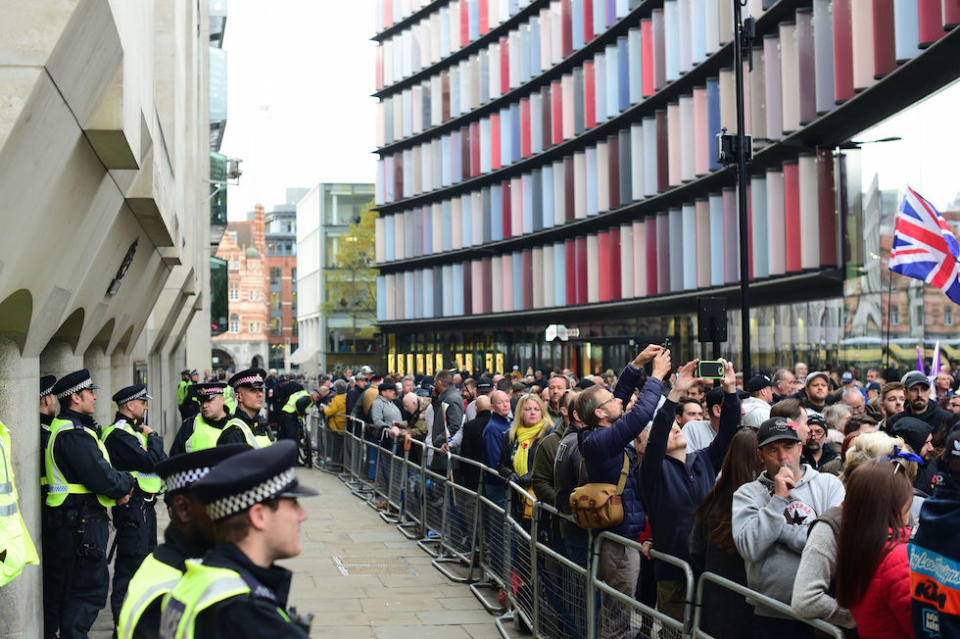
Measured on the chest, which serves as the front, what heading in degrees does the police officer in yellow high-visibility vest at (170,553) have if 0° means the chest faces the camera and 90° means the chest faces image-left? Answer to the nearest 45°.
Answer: approximately 270°

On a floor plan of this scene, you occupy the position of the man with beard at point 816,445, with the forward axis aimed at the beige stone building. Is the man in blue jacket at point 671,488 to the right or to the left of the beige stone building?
left

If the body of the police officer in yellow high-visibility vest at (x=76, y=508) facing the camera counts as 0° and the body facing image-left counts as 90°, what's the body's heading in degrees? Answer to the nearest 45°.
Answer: approximately 270°

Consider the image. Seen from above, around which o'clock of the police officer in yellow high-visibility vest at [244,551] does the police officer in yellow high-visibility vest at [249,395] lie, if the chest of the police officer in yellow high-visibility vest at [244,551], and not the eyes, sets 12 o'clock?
the police officer in yellow high-visibility vest at [249,395] is roughly at 9 o'clock from the police officer in yellow high-visibility vest at [244,551].

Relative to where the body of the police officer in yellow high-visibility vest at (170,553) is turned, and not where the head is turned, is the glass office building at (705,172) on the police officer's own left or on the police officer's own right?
on the police officer's own left

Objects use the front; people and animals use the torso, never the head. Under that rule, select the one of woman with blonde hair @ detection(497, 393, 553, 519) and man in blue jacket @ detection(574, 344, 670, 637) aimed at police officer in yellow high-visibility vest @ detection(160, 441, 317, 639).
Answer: the woman with blonde hair

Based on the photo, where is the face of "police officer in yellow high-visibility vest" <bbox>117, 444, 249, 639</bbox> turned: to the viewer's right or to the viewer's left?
to the viewer's right

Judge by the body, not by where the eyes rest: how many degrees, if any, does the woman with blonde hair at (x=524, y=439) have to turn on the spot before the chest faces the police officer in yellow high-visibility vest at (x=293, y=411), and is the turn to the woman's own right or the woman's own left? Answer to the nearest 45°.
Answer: approximately 135° to the woman's own right

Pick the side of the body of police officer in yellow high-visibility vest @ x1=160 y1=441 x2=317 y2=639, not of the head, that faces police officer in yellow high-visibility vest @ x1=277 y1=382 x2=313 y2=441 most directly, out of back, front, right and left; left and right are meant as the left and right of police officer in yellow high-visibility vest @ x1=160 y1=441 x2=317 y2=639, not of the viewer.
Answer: left

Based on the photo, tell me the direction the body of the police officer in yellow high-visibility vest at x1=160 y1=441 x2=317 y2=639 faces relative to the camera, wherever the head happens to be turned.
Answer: to the viewer's right

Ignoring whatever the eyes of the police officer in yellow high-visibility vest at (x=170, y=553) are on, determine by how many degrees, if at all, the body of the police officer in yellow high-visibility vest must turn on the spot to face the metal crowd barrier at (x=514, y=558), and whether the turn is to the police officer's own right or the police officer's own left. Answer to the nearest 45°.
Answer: approximately 45° to the police officer's own left

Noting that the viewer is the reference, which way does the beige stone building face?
facing to the right of the viewer
